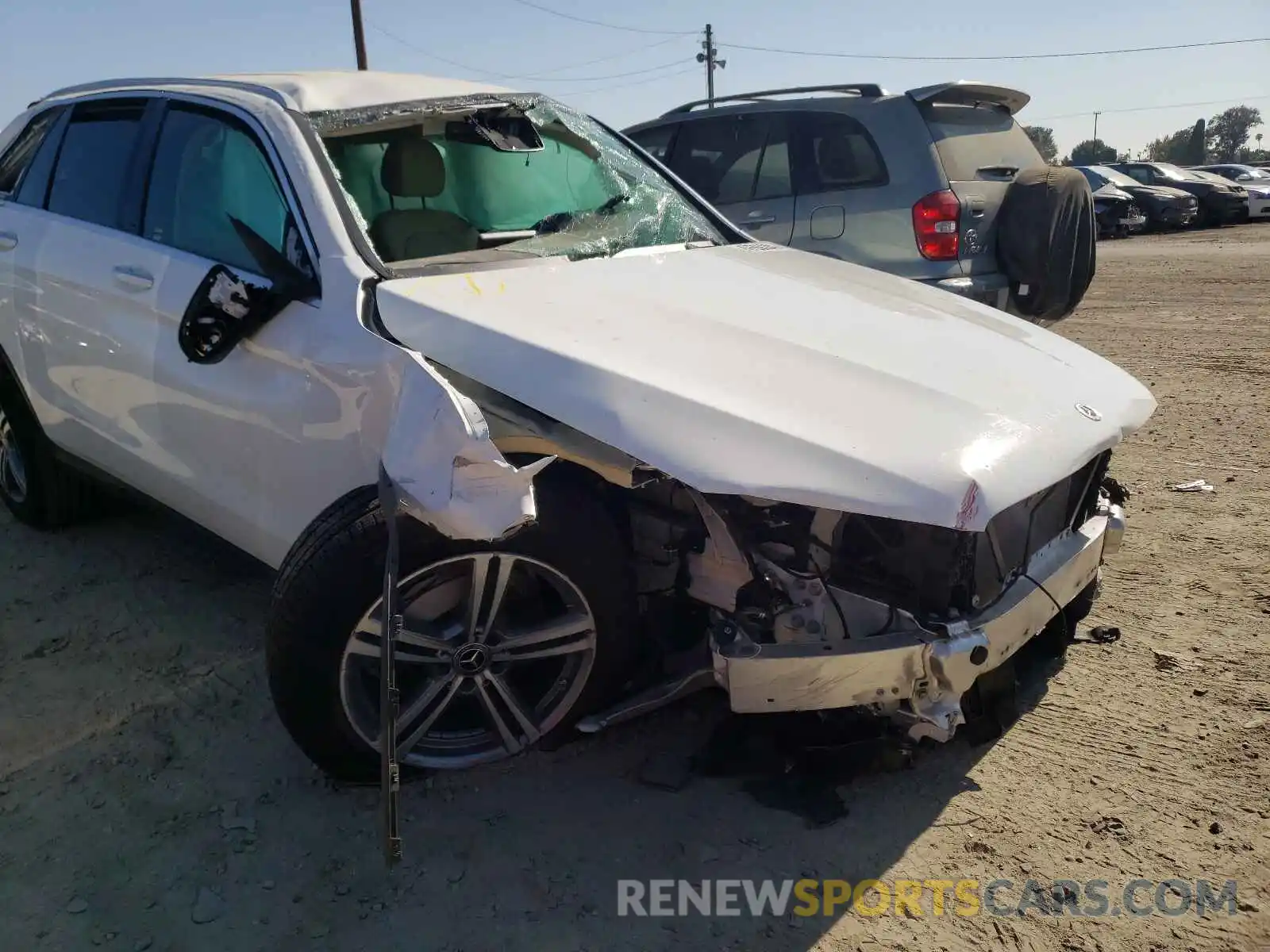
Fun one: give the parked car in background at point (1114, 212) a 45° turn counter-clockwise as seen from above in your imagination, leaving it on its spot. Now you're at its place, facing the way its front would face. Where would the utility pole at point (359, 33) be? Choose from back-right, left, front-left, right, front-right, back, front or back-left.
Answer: back

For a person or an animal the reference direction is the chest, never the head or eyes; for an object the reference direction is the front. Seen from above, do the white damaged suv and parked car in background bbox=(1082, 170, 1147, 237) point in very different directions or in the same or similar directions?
same or similar directions

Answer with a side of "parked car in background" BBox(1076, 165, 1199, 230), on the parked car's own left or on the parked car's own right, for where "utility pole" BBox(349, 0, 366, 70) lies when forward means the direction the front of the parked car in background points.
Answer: on the parked car's own right

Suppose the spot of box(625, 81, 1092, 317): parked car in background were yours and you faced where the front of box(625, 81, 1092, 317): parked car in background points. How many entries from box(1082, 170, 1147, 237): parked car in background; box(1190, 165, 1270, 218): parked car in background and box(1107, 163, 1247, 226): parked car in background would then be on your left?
0

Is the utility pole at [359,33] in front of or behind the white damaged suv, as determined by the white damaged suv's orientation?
behind

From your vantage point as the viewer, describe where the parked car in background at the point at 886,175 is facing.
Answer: facing away from the viewer and to the left of the viewer

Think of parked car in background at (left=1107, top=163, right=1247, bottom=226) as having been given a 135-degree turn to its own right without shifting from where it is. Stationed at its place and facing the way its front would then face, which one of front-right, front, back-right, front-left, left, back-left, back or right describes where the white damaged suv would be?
left

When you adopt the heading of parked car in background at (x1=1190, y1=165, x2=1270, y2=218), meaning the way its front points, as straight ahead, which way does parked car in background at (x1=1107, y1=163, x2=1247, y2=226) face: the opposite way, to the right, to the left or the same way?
the same way

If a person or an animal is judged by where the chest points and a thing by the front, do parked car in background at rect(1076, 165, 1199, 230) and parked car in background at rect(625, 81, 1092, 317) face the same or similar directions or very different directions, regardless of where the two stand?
very different directions

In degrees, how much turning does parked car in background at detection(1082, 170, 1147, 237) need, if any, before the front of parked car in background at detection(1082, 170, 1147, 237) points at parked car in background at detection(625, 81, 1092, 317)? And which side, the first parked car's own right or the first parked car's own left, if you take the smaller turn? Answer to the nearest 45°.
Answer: approximately 45° to the first parked car's own right

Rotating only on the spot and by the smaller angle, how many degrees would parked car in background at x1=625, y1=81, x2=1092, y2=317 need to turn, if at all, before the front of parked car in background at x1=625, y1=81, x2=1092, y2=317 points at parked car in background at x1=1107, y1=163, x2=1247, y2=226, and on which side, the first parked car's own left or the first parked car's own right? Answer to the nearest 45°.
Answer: approximately 45° to the first parked car's own right

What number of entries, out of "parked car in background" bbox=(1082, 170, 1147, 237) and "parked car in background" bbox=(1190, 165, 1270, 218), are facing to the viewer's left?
0

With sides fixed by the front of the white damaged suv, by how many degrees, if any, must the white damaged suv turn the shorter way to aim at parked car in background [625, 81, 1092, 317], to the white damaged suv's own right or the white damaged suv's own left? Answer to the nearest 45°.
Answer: approximately 90° to the white damaged suv's own left

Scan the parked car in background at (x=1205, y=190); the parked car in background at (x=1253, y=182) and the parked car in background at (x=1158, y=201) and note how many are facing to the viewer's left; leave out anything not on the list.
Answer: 0

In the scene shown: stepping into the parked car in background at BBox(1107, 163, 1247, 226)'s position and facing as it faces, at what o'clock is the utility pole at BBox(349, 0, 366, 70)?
The utility pole is roughly at 4 o'clock from the parked car in background.

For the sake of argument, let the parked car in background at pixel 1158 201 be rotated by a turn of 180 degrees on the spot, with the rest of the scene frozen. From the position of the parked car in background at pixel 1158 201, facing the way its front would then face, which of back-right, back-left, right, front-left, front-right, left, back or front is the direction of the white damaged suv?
back-left

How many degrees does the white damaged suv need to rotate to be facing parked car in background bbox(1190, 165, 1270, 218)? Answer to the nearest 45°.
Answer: approximately 90° to its left

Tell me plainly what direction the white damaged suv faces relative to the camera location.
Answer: facing the viewer and to the right of the viewer

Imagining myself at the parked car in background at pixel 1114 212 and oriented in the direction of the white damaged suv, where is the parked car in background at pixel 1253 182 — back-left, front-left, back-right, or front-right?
back-left
